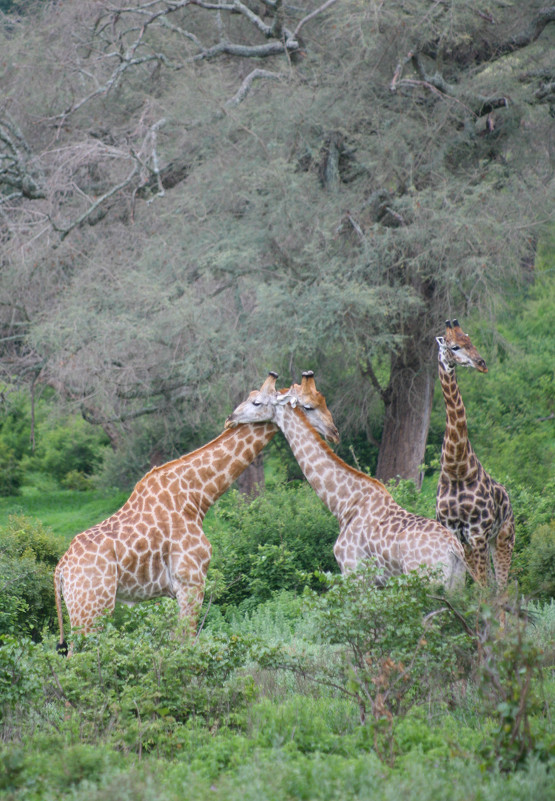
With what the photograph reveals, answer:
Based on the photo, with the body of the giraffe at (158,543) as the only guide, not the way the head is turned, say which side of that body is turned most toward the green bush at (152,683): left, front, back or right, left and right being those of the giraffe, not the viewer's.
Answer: right

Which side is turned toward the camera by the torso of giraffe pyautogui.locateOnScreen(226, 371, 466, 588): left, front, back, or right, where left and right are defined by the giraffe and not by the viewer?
left

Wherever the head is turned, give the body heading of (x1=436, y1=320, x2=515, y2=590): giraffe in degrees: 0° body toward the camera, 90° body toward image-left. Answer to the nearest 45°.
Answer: approximately 45°

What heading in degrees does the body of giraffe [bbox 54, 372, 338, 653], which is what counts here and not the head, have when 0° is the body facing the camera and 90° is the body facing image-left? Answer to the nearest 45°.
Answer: approximately 270°

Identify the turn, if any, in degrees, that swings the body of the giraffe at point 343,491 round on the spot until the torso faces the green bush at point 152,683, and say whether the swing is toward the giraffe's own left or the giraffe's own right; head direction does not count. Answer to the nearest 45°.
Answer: approximately 45° to the giraffe's own left

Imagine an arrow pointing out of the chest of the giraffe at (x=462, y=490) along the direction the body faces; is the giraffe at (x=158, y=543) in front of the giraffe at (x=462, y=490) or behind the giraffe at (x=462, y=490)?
in front

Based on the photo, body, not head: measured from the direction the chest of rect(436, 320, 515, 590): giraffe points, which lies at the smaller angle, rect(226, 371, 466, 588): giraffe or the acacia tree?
the giraffe

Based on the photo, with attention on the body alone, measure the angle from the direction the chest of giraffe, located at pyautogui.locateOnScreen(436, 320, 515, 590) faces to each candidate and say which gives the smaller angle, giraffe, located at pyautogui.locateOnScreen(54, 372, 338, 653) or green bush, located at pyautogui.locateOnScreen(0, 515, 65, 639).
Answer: the giraffe

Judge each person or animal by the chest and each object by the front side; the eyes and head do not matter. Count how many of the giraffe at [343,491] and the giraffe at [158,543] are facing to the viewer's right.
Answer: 1

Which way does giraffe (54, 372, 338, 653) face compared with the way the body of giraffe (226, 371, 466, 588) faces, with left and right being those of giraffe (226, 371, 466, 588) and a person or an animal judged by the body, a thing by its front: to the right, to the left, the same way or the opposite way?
the opposite way
